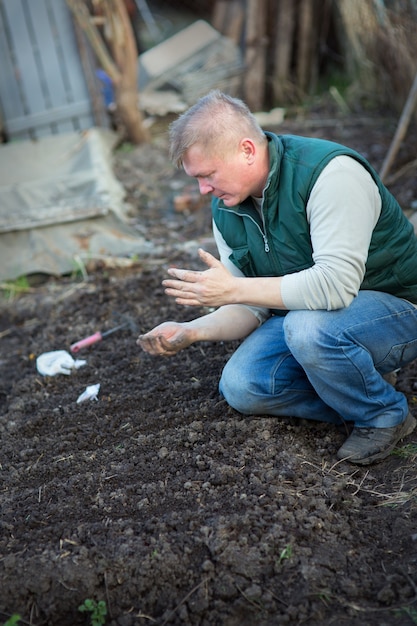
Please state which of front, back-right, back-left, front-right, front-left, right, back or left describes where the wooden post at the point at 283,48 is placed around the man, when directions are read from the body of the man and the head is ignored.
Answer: back-right

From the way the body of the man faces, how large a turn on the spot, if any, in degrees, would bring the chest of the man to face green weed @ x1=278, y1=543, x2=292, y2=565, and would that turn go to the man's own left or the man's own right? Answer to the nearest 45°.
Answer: approximately 45° to the man's own left

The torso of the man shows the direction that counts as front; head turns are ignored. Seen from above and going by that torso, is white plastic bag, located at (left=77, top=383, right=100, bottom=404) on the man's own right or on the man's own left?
on the man's own right

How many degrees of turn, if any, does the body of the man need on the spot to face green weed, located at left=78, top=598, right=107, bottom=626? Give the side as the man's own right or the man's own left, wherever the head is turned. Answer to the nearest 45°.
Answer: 0° — they already face it

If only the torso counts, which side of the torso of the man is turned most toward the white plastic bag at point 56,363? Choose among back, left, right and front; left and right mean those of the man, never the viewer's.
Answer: right

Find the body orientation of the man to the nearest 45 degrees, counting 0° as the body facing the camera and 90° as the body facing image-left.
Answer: approximately 45°

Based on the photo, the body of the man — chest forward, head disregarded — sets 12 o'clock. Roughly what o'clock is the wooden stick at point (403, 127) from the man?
The wooden stick is roughly at 5 o'clock from the man.
